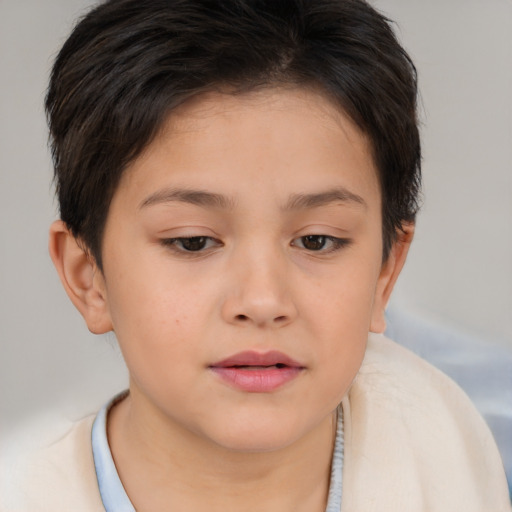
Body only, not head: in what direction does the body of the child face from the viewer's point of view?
toward the camera

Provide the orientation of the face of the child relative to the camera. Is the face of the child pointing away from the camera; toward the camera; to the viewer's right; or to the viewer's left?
toward the camera
